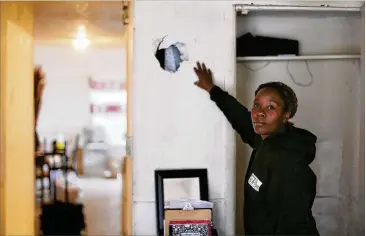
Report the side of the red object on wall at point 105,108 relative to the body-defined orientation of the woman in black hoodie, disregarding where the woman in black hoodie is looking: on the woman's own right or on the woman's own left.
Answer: on the woman's own right

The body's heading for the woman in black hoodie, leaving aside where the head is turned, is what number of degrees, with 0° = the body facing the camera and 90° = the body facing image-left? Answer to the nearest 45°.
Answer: approximately 45°

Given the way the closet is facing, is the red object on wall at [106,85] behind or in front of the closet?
behind

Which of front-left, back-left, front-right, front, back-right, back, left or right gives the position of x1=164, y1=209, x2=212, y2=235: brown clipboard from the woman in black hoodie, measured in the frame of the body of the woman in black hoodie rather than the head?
front-right

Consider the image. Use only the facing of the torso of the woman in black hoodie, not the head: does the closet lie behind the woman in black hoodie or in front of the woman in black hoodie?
behind

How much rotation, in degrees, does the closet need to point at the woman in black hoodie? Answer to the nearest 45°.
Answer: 0° — it already faces them

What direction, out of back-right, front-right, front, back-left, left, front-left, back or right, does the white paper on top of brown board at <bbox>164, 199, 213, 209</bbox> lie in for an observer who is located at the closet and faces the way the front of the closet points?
front-right

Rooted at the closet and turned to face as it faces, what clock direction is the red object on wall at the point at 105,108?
The red object on wall is roughly at 5 o'clock from the closet.

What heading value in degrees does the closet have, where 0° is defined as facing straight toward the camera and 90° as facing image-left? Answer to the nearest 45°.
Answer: approximately 0°

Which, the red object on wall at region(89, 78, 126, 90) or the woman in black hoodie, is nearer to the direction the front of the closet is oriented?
the woman in black hoodie
